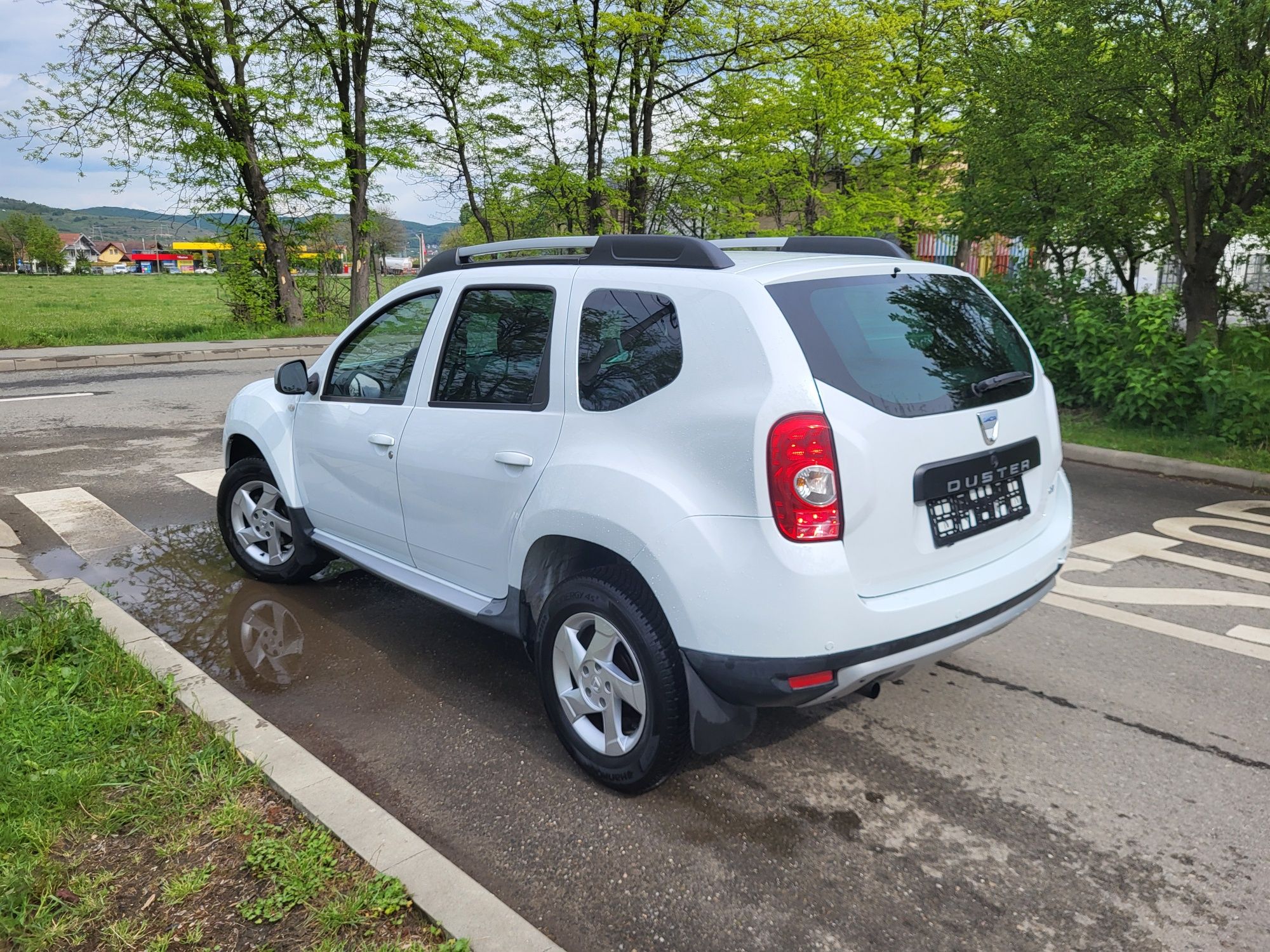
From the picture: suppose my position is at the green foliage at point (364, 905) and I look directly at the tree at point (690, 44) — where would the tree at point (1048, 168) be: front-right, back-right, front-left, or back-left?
front-right

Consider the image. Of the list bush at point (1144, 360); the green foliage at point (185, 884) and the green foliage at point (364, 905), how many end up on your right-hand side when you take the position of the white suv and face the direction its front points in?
1

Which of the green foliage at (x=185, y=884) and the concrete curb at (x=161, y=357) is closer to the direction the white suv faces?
the concrete curb

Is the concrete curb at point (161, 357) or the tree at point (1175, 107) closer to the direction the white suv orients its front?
the concrete curb

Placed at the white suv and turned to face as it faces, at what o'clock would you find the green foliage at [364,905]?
The green foliage is roughly at 9 o'clock from the white suv.

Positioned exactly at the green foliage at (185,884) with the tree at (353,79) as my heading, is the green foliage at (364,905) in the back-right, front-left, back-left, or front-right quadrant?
back-right

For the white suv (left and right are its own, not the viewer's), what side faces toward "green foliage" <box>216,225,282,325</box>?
front

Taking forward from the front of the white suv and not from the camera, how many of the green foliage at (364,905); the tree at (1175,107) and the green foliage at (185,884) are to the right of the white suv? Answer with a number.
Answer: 1

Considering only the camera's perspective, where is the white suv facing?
facing away from the viewer and to the left of the viewer

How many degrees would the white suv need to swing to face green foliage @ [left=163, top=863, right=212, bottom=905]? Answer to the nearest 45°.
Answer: approximately 90° to its left

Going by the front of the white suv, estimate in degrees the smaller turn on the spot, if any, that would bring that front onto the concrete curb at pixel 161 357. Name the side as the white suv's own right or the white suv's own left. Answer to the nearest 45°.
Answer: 0° — it already faces it

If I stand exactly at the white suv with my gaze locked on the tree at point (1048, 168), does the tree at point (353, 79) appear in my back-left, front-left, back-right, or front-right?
front-left

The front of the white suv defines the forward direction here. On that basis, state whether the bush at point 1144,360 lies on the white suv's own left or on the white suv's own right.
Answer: on the white suv's own right

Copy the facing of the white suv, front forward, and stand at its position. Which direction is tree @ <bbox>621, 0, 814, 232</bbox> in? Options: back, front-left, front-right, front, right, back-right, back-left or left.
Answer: front-right

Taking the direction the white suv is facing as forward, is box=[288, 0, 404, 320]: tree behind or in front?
in front

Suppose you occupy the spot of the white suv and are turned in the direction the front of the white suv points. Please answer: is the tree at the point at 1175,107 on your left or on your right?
on your right

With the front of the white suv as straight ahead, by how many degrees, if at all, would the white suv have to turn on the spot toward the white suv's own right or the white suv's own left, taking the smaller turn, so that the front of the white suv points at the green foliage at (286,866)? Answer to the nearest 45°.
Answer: approximately 90° to the white suv's own left
